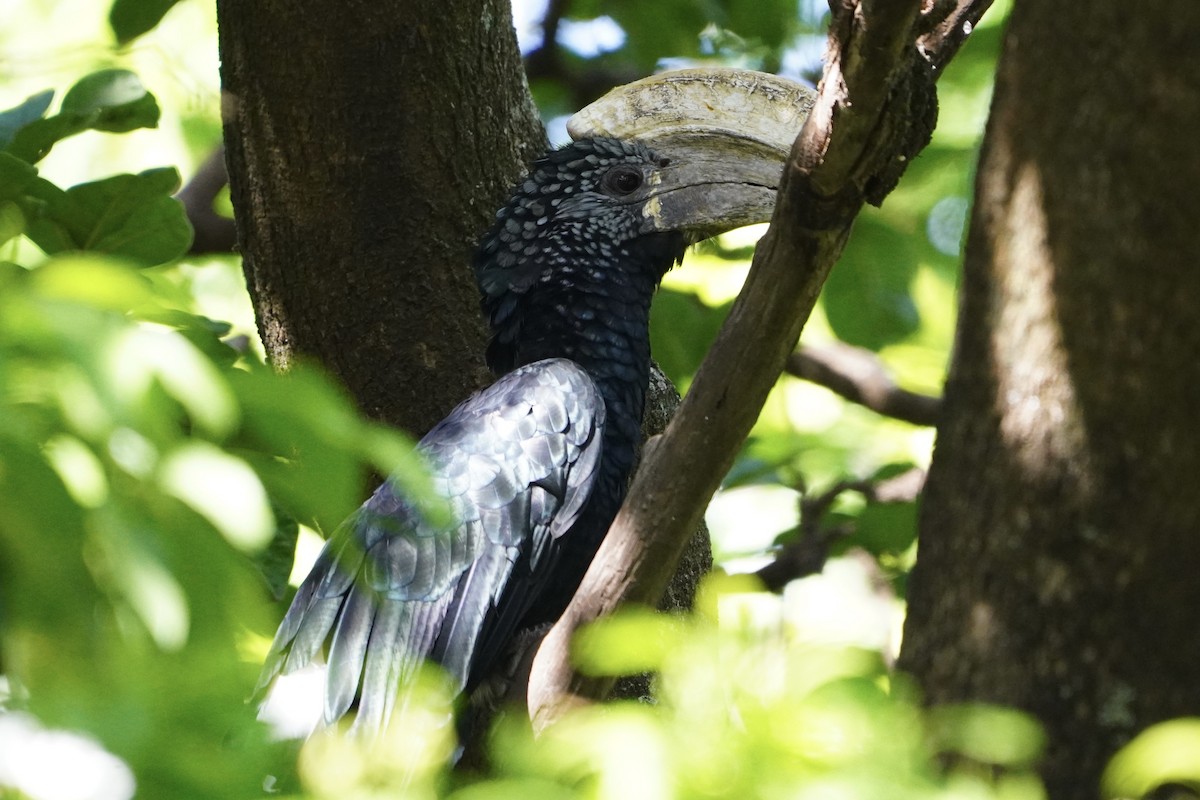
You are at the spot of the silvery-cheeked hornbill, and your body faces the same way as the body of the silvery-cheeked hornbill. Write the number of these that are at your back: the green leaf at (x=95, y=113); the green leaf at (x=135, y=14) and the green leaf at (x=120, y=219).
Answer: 3

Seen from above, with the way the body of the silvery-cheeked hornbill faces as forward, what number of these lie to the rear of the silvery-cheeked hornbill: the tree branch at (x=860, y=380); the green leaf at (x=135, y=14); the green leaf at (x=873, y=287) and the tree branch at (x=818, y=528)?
1

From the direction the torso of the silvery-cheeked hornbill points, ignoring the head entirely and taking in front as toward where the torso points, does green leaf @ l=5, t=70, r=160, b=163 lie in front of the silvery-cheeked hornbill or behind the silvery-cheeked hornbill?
behind

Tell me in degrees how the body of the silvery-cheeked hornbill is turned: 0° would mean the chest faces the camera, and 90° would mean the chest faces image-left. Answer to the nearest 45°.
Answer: approximately 270°

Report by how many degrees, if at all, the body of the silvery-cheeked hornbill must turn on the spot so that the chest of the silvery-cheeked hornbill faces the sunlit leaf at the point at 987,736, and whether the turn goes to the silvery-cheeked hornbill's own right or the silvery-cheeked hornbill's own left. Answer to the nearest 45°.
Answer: approximately 90° to the silvery-cheeked hornbill's own right

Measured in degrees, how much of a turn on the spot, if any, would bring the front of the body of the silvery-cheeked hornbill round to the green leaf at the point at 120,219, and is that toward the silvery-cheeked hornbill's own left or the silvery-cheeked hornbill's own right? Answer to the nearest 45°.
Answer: approximately 180°

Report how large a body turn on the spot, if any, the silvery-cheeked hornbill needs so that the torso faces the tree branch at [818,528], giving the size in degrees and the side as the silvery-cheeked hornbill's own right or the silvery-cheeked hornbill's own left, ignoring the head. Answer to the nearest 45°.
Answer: approximately 45° to the silvery-cheeked hornbill's own left

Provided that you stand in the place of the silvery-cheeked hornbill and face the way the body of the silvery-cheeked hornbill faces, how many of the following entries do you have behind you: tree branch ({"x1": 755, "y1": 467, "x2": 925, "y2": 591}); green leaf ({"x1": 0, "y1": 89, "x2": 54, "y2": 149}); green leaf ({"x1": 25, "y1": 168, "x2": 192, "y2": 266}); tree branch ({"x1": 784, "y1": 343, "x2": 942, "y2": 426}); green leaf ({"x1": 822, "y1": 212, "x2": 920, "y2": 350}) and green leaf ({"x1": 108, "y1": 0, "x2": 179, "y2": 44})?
3

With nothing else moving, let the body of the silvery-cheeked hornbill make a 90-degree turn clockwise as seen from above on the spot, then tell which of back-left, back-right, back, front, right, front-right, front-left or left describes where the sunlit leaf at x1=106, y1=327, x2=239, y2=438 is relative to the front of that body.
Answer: front
